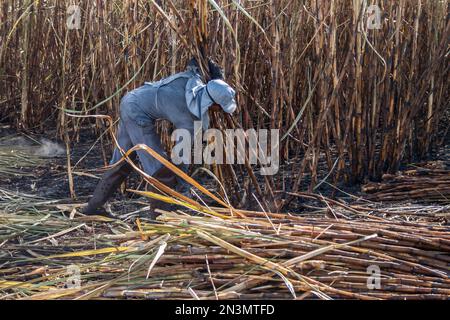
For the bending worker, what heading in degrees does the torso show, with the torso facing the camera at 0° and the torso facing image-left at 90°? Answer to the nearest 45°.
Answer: approximately 270°

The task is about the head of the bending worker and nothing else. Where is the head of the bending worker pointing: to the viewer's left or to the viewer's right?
to the viewer's right
